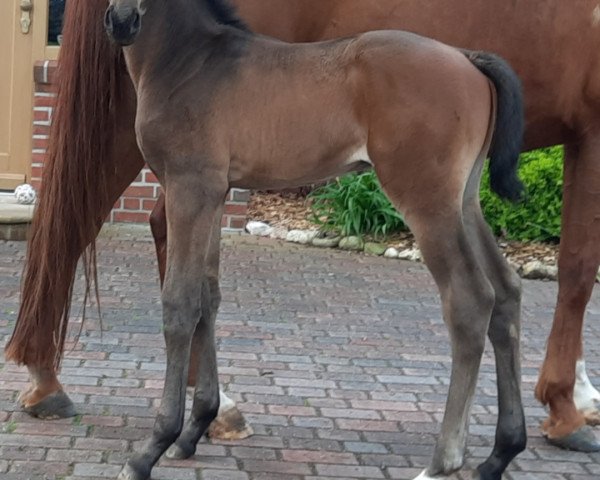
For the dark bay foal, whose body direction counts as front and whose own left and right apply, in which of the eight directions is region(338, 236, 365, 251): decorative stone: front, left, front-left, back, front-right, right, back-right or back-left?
right

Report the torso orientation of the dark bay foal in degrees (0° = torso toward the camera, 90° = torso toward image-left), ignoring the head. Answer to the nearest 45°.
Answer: approximately 90°

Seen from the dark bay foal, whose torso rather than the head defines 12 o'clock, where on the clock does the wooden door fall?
The wooden door is roughly at 2 o'clock from the dark bay foal.

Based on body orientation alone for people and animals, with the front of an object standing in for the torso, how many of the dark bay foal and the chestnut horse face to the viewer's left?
1

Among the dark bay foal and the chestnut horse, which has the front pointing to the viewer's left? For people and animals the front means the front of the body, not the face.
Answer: the dark bay foal

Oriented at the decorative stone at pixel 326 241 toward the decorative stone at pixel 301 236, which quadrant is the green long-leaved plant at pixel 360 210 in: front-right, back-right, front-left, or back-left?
back-right

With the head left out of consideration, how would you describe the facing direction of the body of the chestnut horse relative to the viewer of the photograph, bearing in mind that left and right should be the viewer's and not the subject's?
facing to the right of the viewer

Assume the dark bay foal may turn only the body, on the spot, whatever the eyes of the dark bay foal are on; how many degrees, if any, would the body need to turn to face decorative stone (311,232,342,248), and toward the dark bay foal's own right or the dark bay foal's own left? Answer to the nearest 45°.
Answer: approximately 90° to the dark bay foal's own right

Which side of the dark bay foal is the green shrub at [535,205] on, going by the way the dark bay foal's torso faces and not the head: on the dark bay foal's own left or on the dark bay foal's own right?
on the dark bay foal's own right

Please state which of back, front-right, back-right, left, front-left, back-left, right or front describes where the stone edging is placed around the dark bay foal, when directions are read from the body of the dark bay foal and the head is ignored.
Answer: right

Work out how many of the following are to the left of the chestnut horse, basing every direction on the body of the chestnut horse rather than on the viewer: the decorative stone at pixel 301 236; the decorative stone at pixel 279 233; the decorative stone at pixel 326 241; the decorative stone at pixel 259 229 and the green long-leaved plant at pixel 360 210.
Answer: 5

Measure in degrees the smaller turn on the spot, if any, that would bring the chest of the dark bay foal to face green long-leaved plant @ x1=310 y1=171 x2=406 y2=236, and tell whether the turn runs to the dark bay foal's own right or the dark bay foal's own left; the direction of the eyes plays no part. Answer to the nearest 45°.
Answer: approximately 90° to the dark bay foal's own right

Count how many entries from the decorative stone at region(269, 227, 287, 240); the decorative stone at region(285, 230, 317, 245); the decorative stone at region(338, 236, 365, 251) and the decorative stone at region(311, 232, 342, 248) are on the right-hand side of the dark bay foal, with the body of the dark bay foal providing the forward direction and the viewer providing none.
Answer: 4

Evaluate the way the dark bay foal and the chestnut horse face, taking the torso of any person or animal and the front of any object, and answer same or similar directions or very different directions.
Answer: very different directions

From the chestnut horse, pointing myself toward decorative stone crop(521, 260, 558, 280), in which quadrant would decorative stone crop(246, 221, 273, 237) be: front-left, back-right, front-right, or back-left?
front-left
